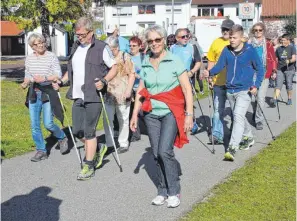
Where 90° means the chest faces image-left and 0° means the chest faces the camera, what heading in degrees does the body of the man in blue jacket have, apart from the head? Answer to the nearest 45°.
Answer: approximately 45°

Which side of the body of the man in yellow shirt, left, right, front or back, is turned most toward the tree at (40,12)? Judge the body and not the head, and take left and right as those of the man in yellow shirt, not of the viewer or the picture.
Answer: right

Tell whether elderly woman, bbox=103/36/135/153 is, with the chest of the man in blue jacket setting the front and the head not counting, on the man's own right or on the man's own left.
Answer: on the man's own right

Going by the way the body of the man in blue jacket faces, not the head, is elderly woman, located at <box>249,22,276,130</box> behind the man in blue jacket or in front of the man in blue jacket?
behind

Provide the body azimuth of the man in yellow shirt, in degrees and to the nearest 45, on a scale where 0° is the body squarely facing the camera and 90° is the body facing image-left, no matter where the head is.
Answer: approximately 45°

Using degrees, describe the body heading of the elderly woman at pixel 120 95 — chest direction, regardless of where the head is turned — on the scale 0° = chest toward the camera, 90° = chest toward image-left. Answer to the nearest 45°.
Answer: approximately 45°
